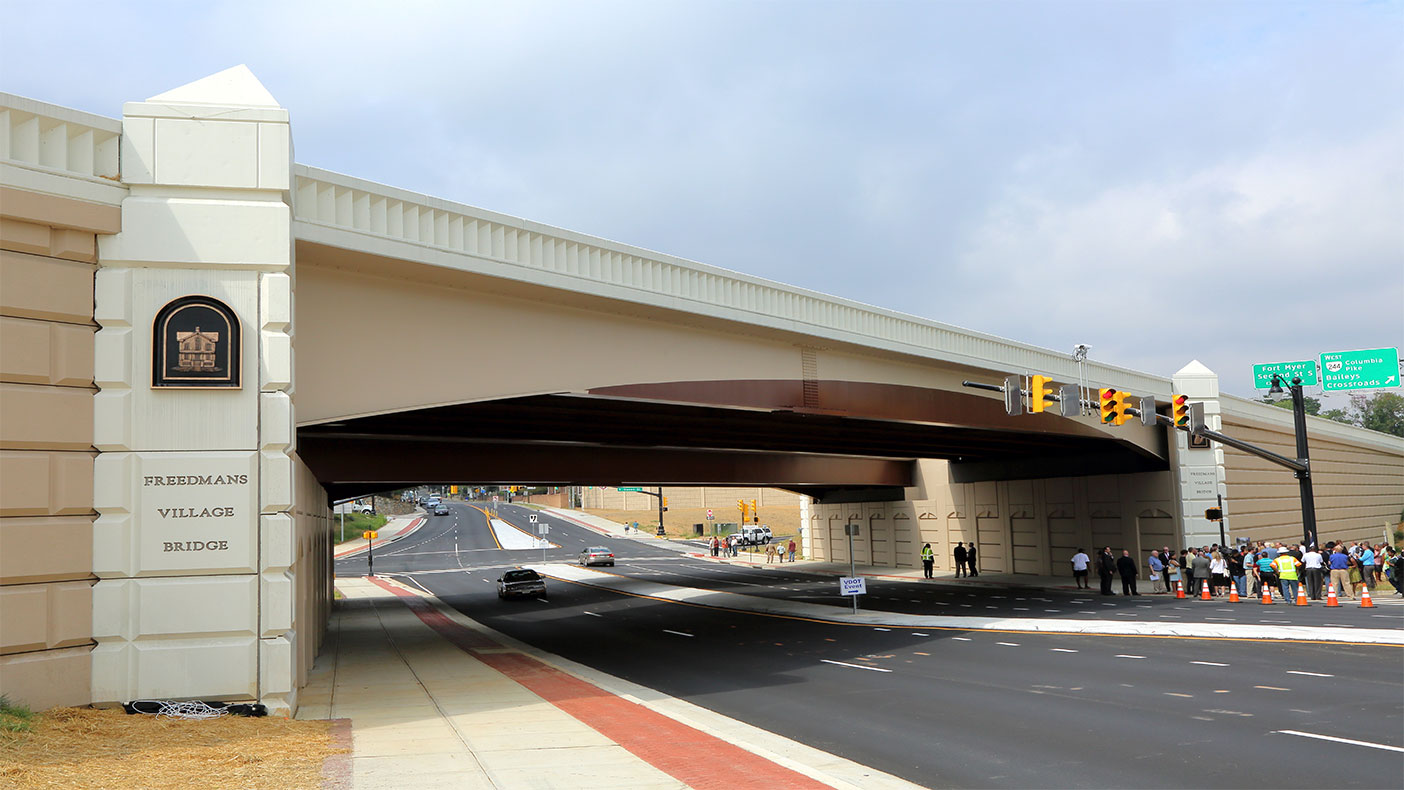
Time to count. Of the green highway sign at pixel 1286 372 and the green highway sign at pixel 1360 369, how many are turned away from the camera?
0

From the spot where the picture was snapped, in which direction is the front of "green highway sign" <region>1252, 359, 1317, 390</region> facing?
facing the viewer

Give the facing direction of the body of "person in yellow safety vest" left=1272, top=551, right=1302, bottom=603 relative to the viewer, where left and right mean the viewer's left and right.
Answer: facing away from the viewer

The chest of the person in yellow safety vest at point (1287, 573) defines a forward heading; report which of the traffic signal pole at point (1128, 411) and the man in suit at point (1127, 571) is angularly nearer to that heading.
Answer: the man in suit

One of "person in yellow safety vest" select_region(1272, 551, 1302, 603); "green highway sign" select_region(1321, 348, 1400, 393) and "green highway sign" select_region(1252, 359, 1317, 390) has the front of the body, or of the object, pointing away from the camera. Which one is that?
the person in yellow safety vest

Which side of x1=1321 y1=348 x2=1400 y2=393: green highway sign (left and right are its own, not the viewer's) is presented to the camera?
front

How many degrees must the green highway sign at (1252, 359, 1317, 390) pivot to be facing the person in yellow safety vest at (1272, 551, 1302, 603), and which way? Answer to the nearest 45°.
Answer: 0° — it already faces them

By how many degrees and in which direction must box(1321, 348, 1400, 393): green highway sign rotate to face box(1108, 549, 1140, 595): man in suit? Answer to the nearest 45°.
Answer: approximately 45° to its right

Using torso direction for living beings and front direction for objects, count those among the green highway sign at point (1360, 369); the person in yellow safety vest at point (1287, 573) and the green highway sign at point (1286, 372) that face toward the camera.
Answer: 2

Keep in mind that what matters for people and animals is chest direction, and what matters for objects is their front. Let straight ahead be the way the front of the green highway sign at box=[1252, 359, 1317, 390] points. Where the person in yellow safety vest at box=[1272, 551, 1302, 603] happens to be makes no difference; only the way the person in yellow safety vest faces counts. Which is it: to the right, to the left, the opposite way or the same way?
the opposite way
